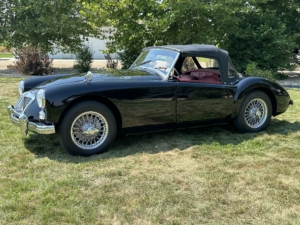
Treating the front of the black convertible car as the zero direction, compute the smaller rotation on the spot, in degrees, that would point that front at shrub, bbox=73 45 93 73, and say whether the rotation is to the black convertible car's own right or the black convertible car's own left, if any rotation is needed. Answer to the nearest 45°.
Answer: approximately 135° to the black convertible car's own right

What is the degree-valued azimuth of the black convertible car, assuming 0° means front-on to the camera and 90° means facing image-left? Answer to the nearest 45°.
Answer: approximately 45°

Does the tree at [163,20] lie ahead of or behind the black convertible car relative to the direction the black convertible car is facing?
behind

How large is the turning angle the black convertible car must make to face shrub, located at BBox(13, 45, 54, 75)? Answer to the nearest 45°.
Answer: approximately 90° to its right

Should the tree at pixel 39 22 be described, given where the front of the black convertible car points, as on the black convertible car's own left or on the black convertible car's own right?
on the black convertible car's own right

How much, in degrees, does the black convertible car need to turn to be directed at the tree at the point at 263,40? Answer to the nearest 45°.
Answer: approximately 180°

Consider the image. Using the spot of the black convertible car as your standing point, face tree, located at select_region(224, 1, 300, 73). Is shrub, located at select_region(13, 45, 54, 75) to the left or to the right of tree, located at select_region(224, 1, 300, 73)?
left
